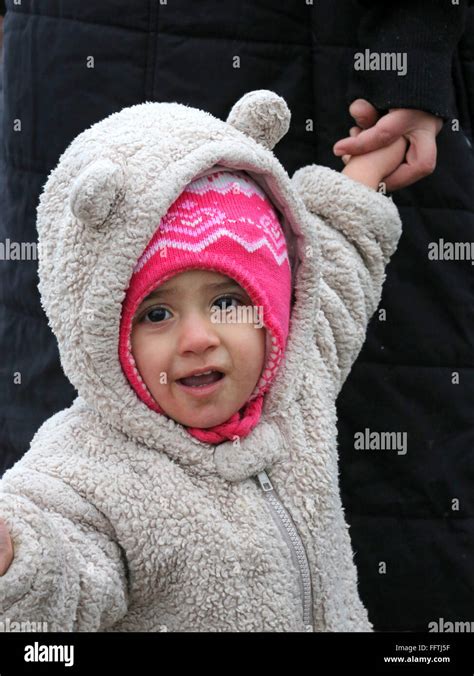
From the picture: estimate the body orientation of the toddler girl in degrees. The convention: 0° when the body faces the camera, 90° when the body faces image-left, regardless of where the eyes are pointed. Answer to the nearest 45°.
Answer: approximately 315°
